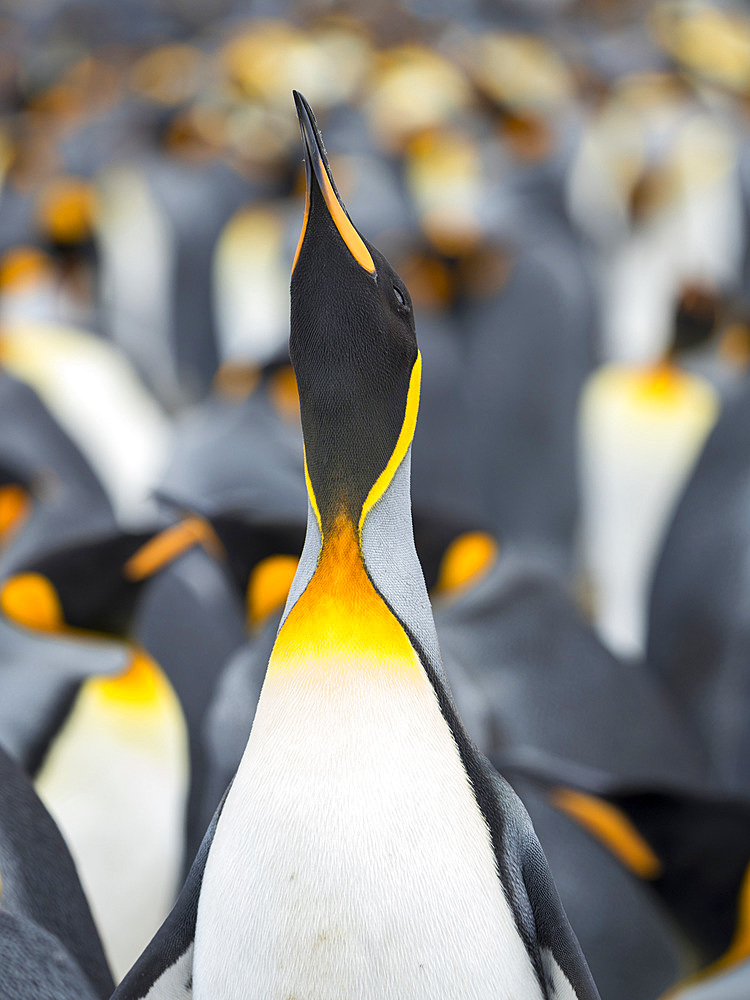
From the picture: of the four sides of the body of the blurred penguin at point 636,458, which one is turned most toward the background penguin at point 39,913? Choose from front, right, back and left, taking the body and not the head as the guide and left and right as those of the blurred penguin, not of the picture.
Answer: front

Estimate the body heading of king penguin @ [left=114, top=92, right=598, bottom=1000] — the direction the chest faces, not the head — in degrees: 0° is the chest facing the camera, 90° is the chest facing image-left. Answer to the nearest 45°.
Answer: approximately 0°

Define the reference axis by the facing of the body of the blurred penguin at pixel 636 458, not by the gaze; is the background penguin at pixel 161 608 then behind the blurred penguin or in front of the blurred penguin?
in front

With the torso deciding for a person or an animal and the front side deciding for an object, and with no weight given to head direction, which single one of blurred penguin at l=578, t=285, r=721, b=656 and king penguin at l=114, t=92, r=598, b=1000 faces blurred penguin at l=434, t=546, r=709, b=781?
blurred penguin at l=578, t=285, r=721, b=656

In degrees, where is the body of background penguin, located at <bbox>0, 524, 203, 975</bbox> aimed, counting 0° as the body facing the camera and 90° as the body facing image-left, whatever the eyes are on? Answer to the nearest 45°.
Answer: approximately 315°

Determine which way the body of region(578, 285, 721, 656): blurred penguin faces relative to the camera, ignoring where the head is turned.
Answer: toward the camera
